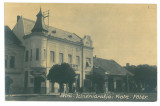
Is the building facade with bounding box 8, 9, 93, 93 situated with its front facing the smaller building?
no

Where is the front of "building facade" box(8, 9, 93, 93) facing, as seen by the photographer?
facing the viewer and to the right of the viewer
